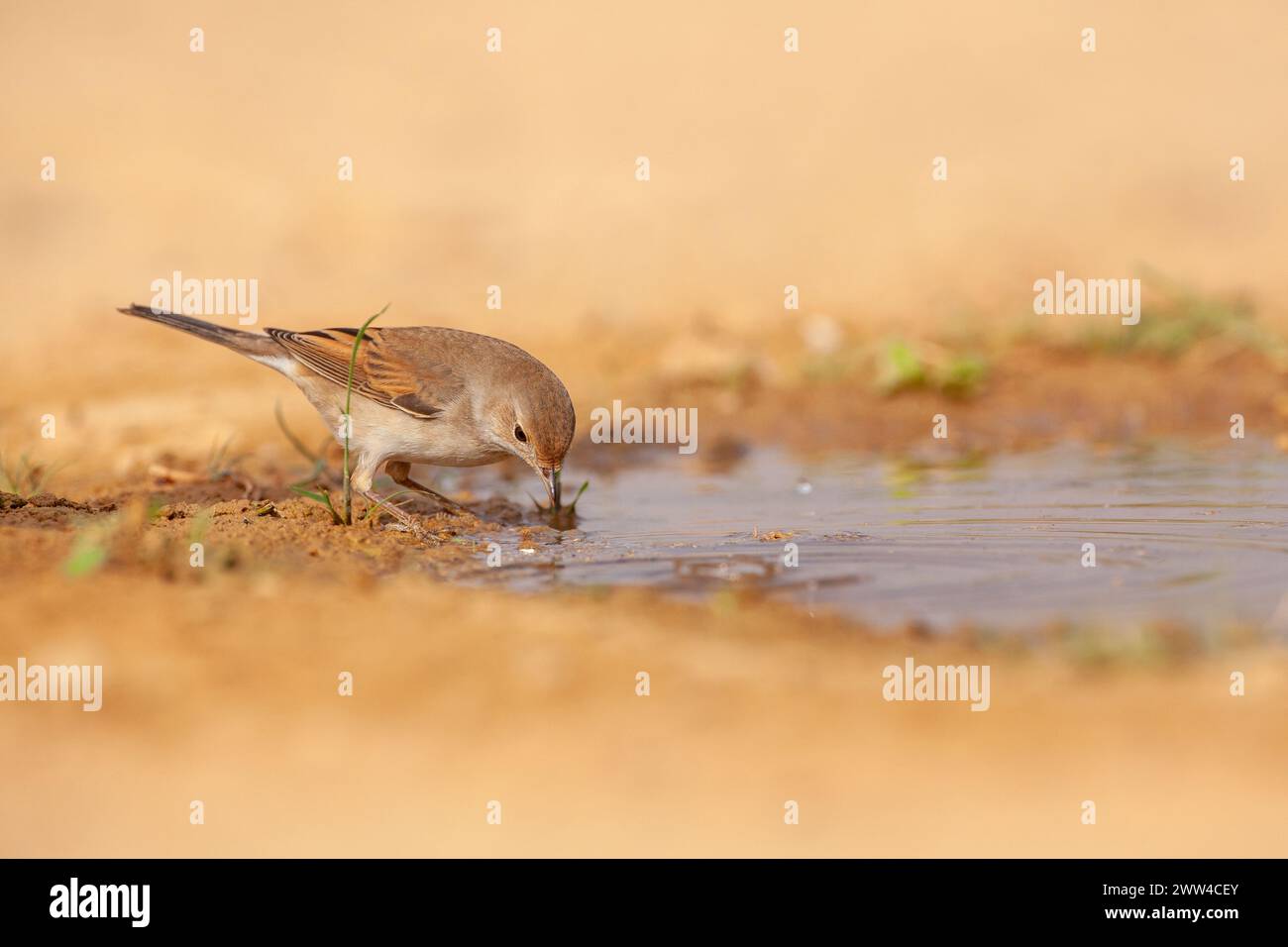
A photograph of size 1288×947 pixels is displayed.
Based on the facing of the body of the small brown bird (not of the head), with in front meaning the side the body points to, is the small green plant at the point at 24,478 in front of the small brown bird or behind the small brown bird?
behind

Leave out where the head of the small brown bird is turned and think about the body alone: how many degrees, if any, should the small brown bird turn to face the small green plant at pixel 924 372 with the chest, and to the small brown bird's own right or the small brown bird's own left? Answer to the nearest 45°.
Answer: approximately 45° to the small brown bird's own left

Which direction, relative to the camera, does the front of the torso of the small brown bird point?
to the viewer's right
